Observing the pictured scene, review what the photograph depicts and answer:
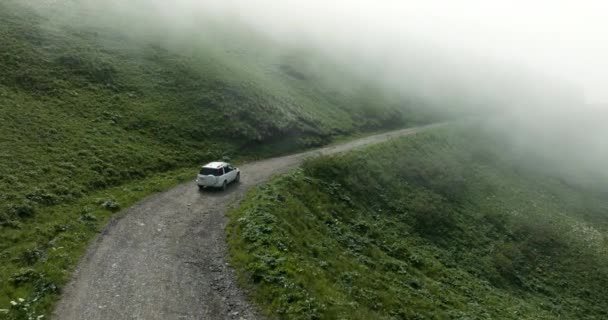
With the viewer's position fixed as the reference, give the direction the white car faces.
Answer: facing away from the viewer and to the right of the viewer
